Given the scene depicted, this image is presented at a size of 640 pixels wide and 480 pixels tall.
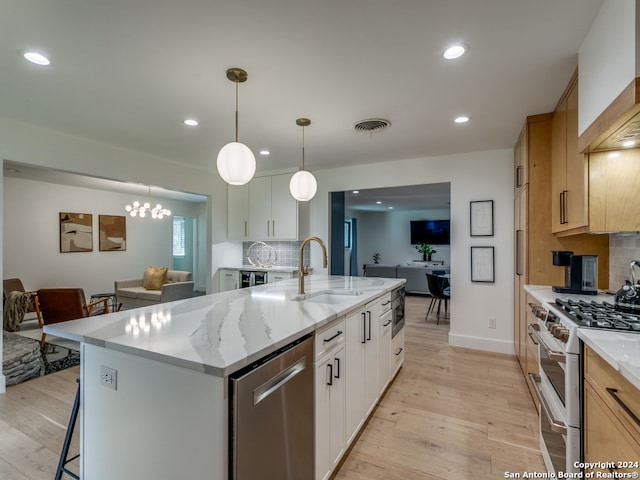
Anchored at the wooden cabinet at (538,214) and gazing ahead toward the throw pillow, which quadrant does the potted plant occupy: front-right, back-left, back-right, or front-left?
front-right

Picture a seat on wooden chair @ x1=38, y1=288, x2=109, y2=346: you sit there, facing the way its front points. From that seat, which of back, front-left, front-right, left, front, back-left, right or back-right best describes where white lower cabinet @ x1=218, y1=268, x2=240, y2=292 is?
front-right

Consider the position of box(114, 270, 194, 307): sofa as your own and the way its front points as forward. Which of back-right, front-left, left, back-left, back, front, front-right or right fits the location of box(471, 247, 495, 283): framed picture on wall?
left

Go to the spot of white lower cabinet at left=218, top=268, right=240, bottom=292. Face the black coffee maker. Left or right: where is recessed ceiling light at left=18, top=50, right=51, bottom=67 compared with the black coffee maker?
right

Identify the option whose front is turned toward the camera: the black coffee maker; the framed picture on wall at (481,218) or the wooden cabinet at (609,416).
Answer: the framed picture on wall

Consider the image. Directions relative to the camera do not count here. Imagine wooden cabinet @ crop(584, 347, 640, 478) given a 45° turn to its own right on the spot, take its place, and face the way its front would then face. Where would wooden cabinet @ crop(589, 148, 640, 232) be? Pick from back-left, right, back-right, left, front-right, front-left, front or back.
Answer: front-right

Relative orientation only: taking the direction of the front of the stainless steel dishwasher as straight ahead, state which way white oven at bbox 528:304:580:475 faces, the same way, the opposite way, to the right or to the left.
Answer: the opposite way

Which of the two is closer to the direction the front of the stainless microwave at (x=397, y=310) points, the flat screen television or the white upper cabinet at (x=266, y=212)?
the flat screen television

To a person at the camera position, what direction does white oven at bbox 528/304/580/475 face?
facing to the left of the viewer

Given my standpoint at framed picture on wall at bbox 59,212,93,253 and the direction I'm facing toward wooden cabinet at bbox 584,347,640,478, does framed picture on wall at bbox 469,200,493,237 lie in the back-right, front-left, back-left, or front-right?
front-left

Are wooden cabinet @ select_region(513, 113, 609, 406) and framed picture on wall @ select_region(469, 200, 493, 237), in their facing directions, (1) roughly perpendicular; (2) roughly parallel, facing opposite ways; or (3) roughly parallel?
roughly perpendicular

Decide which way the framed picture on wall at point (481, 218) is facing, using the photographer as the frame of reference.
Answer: facing the viewer

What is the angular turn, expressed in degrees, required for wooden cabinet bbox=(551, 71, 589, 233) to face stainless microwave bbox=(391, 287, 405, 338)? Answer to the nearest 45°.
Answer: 0° — it already faces it

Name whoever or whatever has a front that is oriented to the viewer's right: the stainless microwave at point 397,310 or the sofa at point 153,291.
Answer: the stainless microwave

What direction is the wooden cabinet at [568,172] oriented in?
to the viewer's left

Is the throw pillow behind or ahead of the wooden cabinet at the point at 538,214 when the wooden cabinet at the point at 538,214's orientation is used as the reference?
ahead

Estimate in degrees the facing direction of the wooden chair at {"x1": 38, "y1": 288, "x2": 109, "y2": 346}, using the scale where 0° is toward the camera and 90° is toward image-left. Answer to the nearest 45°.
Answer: approximately 225°

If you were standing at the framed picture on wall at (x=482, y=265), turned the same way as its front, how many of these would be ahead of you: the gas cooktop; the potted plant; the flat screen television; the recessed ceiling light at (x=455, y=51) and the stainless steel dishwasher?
3

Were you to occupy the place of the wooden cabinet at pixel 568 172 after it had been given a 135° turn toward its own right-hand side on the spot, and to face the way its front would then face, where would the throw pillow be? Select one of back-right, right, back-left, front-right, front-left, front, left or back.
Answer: back-left

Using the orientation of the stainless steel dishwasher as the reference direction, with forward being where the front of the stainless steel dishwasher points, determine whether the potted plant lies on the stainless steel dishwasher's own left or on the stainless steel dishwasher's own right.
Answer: on the stainless steel dishwasher's own left

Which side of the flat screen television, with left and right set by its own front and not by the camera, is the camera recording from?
front

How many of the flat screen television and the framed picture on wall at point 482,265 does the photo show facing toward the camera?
2
